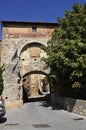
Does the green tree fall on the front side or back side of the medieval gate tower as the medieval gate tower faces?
on the front side

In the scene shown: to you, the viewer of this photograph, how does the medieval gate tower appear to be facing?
facing the viewer
